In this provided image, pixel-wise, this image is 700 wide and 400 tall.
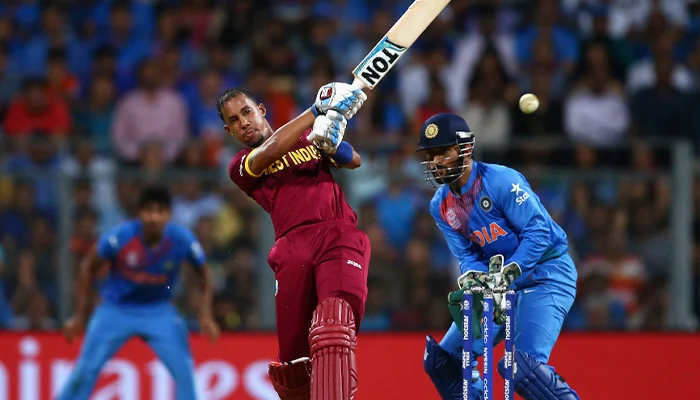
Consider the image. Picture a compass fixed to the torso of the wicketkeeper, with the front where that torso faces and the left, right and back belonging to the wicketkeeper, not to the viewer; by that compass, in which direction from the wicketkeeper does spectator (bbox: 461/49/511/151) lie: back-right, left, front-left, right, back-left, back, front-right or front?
back-right

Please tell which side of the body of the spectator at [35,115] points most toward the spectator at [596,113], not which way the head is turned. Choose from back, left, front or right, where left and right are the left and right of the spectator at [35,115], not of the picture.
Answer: left

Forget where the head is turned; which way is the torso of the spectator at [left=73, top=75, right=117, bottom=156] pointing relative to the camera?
toward the camera

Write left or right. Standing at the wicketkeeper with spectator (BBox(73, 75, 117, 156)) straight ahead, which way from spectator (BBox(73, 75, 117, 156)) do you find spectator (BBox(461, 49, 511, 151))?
right

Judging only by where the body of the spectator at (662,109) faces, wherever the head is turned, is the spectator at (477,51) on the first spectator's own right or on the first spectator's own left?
on the first spectator's own right

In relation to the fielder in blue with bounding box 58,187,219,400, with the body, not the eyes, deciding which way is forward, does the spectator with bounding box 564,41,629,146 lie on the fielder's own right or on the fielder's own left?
on the fielder's own left

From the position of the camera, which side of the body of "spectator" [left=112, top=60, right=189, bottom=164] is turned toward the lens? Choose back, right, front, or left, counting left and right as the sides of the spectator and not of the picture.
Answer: front

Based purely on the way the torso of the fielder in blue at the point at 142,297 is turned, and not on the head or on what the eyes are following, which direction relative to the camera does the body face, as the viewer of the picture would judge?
toward the camera

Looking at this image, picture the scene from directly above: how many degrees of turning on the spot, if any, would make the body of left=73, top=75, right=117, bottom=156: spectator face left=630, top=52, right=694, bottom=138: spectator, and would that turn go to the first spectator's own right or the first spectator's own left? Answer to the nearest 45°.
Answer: approximately 90° to the first spectator's own left

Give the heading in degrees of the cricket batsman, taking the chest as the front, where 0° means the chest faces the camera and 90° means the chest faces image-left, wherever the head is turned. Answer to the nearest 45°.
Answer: approximately 0°

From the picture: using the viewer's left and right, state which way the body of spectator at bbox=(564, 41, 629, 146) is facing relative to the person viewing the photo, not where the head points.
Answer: facing the viewer

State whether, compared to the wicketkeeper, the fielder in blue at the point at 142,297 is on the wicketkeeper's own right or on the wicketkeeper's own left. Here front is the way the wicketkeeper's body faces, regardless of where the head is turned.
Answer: on the wicketkeeper's own right

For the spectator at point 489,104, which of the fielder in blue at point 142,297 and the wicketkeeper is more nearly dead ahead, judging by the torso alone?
the wicketkeeper
